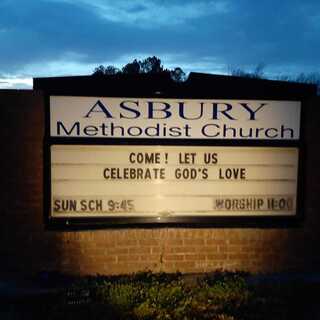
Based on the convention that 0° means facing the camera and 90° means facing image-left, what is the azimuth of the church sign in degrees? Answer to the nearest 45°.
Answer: approximately 0°
